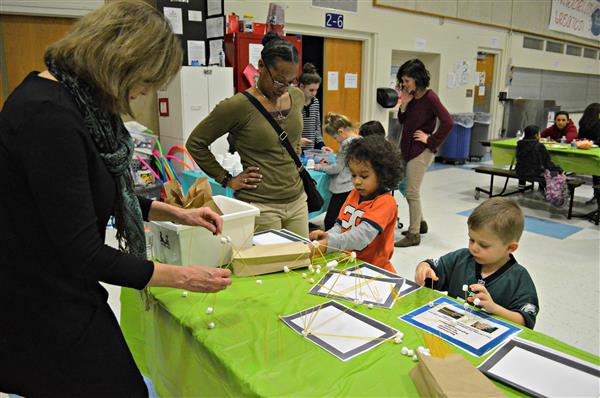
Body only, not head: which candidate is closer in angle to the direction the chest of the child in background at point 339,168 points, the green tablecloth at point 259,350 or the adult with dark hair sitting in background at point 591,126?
the green tablecloth

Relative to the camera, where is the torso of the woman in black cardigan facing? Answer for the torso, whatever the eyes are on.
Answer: to the viewer's right

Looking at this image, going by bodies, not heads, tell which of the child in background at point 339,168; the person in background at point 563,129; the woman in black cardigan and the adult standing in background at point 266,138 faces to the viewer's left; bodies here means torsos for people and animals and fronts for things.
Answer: the child in background at point 339,168

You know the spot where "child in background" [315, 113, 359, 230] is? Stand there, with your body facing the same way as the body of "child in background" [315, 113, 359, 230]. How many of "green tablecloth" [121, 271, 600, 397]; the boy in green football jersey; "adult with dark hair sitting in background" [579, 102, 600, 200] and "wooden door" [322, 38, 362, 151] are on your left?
2

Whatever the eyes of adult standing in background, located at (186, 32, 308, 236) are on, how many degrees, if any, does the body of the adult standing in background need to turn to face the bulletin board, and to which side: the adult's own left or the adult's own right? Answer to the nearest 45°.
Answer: approximately 135° to the adult's own left

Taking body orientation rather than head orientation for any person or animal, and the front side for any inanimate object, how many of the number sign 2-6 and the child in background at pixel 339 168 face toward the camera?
1

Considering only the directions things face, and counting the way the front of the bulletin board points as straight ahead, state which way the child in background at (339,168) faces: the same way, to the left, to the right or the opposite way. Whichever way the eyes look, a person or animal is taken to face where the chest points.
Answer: to the right

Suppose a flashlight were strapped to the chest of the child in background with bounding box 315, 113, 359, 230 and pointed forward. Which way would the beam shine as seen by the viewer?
to the viewer's left

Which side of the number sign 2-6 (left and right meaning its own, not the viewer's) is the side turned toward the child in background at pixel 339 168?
front

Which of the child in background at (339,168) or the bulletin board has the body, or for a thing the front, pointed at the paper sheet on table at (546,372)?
the bulletin board
